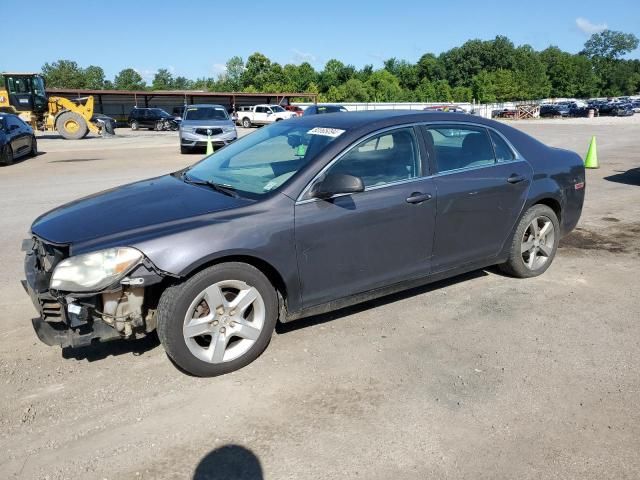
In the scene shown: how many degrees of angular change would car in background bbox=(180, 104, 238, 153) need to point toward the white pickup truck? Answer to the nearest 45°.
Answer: approximately 180°

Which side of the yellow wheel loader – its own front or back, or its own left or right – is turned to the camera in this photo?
right

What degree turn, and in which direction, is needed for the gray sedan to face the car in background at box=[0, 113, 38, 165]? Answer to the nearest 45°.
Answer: approximately 90° to its right

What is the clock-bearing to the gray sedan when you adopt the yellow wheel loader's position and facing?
The gray sedan is roughly at 3 o'clock from the yellow wheel loader.

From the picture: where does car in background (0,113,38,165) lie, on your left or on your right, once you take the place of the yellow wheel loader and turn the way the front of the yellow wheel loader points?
on your right

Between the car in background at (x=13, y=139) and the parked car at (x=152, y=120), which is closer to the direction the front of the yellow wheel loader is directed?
the parked car

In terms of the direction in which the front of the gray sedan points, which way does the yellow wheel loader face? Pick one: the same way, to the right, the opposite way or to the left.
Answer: the opposite way

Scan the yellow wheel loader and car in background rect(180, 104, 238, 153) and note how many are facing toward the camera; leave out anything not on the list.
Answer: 1

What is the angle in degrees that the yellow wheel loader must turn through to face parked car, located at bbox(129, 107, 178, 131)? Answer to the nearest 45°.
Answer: approximately 45° to its left

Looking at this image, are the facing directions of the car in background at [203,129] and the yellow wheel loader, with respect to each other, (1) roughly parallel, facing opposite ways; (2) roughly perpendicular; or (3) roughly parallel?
roughly perpendicular

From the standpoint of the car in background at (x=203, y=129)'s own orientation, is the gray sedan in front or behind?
in front

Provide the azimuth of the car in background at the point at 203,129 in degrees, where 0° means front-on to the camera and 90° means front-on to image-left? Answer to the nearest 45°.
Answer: approximately 0°
